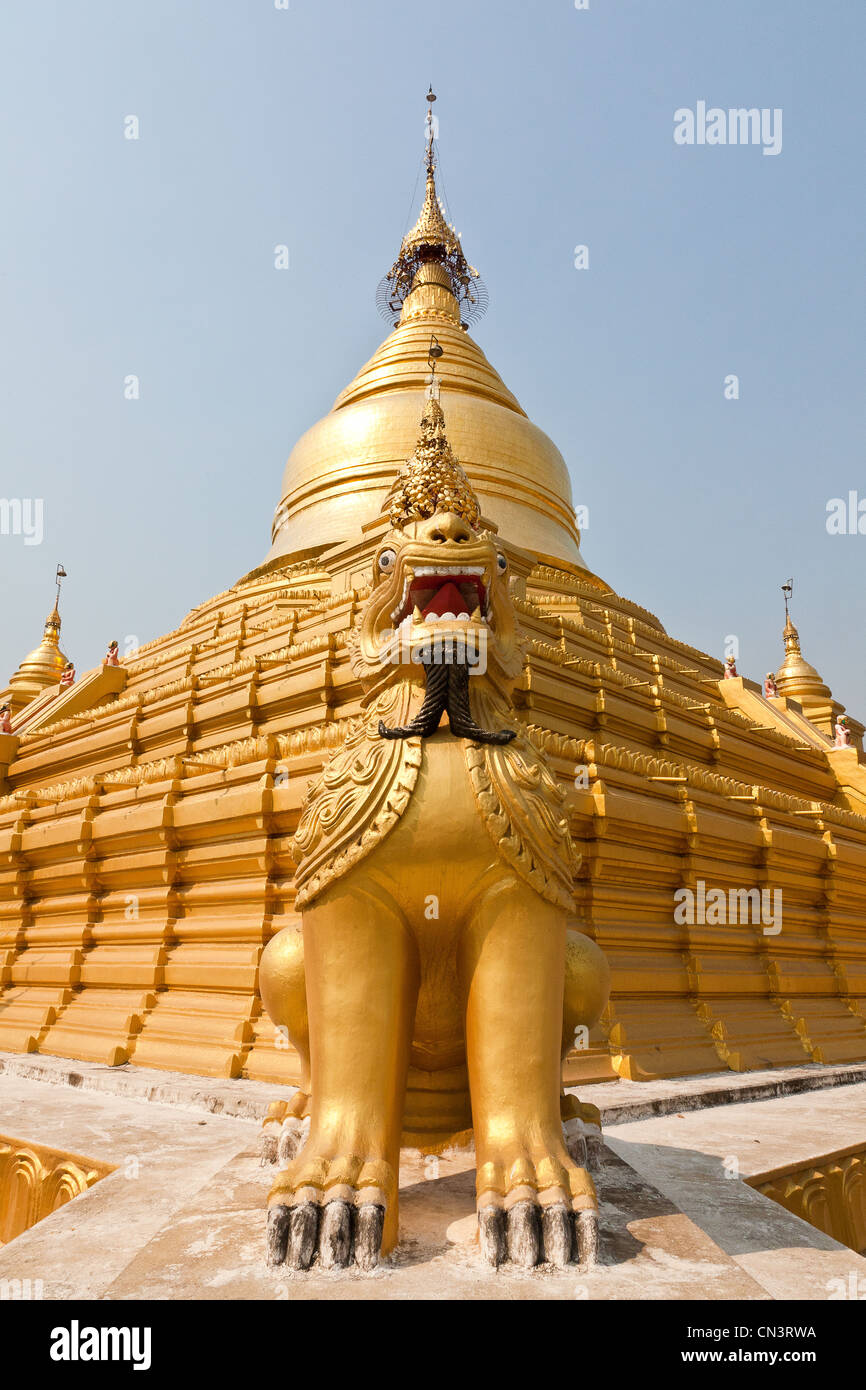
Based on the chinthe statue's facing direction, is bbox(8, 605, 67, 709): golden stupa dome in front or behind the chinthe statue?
behind

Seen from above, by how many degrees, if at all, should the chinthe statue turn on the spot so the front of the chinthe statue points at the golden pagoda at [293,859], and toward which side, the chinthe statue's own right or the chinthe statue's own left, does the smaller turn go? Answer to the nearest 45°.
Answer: approximately 180°

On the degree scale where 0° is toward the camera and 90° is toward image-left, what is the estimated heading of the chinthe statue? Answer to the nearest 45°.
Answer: approximately 0°
